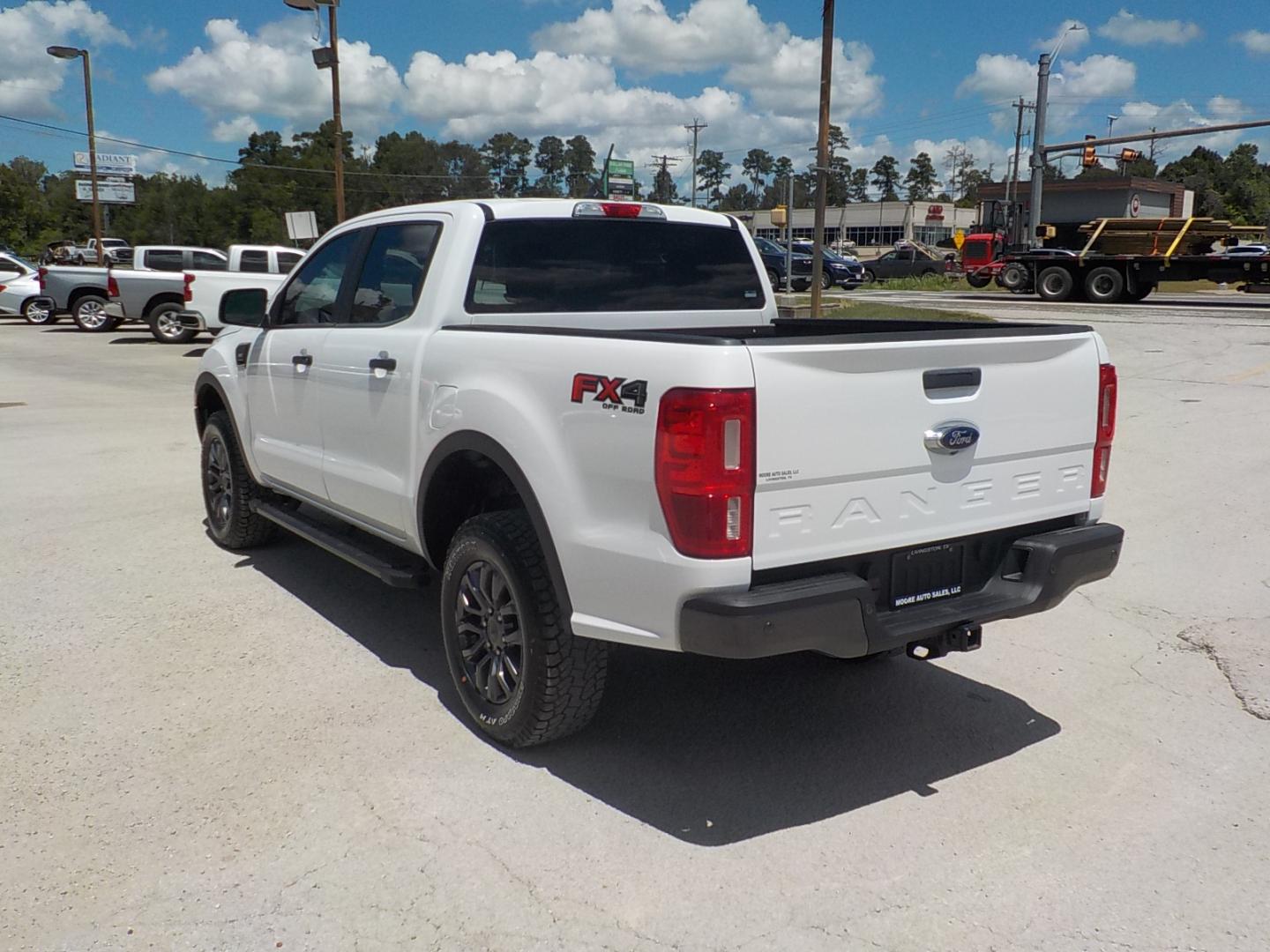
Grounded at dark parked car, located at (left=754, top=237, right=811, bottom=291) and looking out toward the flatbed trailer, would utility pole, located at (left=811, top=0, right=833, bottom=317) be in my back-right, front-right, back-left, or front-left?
front-right

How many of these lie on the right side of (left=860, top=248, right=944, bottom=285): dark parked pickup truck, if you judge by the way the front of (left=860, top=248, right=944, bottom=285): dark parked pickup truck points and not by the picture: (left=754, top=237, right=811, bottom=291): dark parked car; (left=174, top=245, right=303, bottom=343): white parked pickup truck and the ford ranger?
0

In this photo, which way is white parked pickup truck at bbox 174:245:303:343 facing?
to the viewer's right

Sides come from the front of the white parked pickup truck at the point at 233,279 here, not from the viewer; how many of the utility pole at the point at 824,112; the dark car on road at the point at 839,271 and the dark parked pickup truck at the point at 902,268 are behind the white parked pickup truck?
0

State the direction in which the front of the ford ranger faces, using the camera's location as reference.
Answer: facing away from the viewer and to the left of the viewer

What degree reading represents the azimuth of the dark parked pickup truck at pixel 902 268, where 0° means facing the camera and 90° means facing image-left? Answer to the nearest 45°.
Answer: approximately 90°

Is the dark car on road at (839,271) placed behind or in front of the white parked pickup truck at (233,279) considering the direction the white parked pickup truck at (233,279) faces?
in front

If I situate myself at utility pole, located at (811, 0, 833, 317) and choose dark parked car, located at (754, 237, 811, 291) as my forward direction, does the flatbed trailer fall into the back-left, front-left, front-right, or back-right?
front-right

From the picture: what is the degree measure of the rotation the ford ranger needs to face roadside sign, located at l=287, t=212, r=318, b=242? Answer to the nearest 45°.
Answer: approximately 45° to its right
